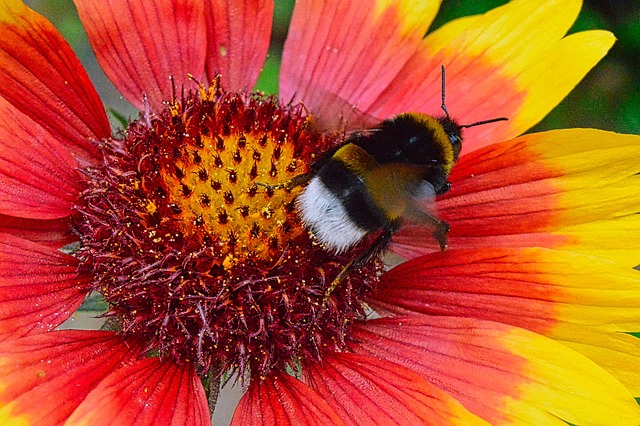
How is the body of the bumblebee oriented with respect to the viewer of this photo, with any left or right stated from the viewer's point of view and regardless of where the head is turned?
facing away from the viewer and to the right of the viewer
